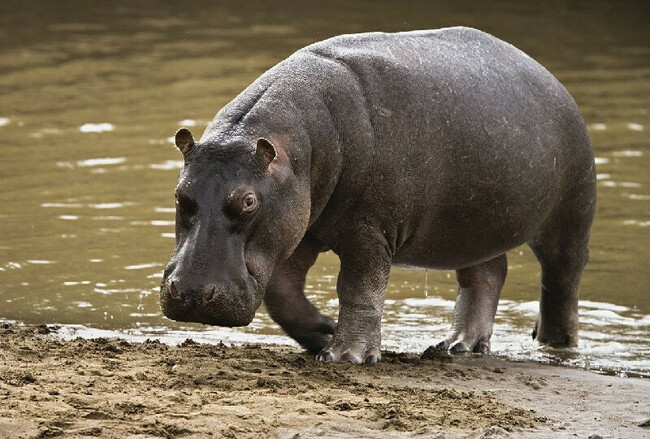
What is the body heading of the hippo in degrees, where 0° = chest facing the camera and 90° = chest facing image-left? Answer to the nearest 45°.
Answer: approximately 45°
